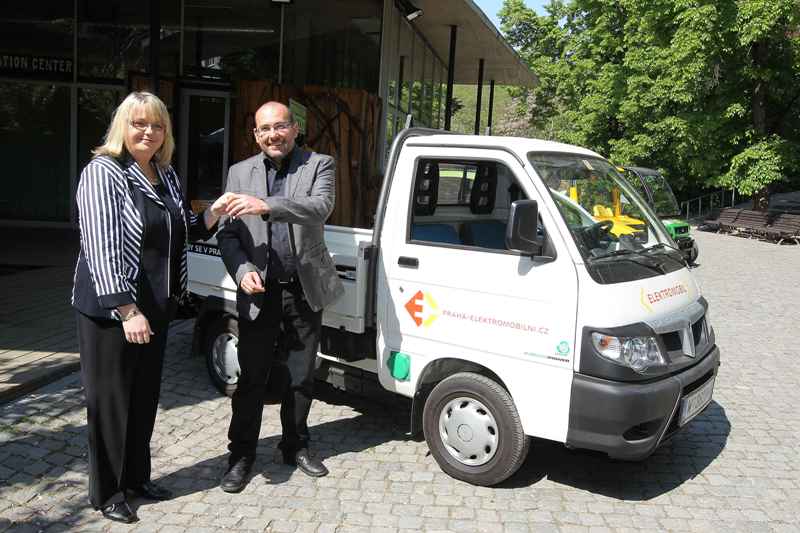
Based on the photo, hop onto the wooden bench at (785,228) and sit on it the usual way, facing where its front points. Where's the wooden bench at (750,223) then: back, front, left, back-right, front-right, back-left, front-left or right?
right

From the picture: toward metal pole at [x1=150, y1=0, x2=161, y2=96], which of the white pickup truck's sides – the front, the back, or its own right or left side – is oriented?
back

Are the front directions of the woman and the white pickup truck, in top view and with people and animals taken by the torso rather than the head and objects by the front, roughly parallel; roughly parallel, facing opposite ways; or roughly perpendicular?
roughly parallel

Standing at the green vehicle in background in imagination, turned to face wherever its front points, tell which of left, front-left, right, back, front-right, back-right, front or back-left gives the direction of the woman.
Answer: front-right

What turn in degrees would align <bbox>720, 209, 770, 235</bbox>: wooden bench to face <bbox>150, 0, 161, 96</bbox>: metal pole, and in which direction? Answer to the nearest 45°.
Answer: approximately 45° to its left

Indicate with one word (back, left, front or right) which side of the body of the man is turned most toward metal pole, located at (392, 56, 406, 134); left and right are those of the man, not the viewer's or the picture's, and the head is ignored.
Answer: back

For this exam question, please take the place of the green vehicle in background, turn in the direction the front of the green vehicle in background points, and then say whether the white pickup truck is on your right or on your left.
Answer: on your right

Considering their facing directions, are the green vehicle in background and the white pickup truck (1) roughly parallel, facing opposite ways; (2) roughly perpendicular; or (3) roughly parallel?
roughly parallel

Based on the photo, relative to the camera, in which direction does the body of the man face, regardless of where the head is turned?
toward the camera

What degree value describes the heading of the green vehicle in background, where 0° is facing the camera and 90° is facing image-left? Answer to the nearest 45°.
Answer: approximately 315°

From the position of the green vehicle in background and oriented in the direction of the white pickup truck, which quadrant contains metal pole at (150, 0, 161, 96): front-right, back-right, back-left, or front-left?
front-right

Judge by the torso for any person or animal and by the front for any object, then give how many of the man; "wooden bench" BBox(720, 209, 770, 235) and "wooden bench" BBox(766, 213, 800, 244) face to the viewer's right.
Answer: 0

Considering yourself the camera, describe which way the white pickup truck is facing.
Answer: facing the viewer and to the right of the viewer

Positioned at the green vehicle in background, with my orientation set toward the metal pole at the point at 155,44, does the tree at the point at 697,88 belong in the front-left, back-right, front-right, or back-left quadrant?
back-right

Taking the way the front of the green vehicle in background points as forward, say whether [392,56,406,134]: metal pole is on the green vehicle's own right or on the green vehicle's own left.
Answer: on the green vehicle's own right
